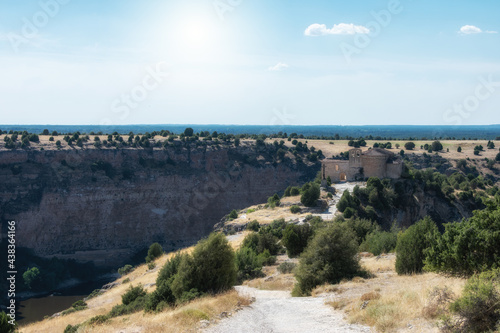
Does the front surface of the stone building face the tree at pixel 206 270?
yes

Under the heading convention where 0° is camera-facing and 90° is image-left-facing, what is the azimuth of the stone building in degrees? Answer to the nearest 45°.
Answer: approximately 0°

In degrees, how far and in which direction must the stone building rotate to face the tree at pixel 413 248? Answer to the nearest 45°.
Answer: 0° — it already faces it

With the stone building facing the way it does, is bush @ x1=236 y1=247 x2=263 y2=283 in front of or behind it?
in front

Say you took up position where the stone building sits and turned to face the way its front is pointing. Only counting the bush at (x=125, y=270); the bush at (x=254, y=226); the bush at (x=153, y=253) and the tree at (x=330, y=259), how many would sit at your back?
0

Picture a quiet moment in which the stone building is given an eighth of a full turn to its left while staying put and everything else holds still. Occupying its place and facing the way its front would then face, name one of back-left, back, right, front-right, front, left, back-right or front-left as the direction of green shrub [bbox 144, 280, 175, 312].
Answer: front-right

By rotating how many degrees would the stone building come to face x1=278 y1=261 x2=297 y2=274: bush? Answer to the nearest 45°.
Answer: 0° — it already faces it

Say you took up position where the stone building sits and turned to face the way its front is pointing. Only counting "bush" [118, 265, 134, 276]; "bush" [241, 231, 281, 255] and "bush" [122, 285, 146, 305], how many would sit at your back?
0
